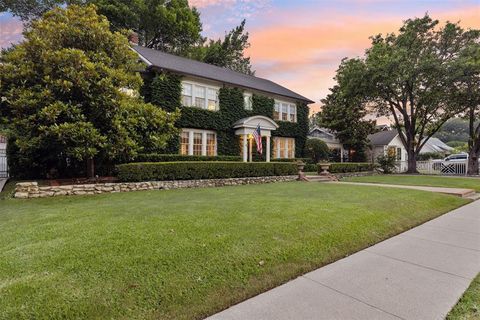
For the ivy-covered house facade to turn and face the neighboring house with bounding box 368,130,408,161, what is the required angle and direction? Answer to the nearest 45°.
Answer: approximately 90° to its left

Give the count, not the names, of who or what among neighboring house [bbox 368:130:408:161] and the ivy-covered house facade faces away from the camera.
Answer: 0

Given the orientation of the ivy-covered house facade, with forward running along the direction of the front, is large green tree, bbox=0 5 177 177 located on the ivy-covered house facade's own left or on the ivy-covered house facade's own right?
on the ivy-covered house facade's own right

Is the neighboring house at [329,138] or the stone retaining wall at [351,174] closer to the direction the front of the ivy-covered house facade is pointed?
the stone retaining wall

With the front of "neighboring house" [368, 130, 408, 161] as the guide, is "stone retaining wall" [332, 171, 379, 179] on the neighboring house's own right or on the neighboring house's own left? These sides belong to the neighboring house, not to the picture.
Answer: on the neighboring house's own right

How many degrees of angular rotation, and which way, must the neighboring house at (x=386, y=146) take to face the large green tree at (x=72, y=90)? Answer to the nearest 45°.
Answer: approximately 45° to its right

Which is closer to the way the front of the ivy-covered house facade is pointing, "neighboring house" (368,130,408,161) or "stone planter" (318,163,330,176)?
the stone planter

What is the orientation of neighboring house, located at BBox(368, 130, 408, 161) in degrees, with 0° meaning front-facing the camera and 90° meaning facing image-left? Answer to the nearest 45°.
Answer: approximately 315°
